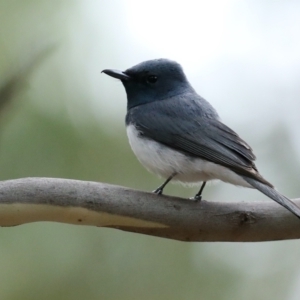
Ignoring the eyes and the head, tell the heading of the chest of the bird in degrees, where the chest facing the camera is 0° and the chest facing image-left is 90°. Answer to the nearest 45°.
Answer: approximately 90°

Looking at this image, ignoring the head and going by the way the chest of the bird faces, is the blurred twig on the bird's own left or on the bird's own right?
on the bird's own right
